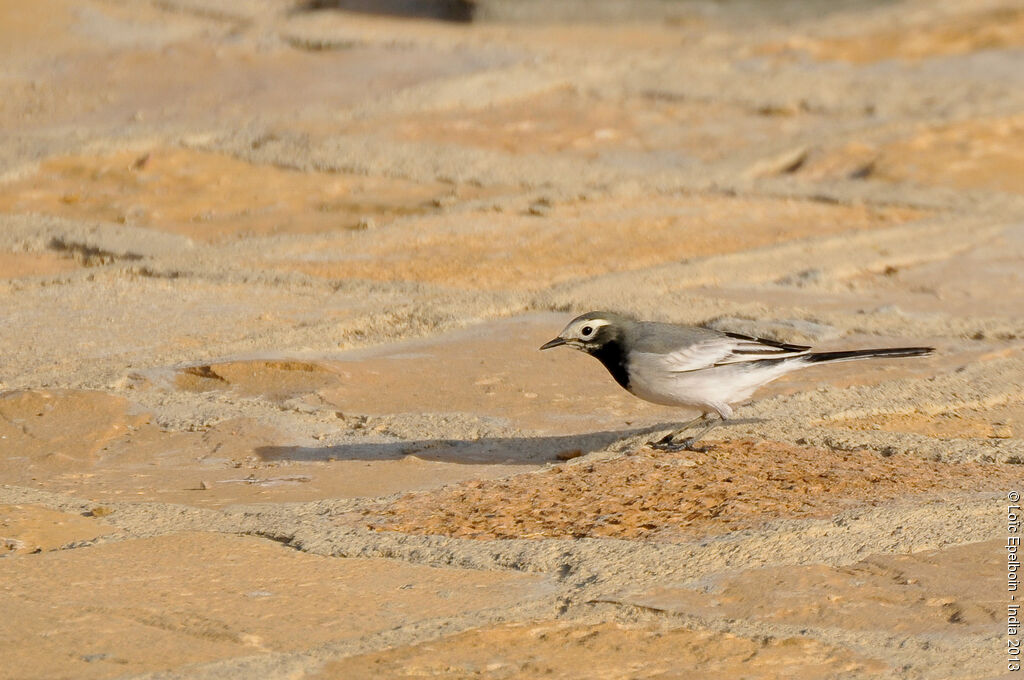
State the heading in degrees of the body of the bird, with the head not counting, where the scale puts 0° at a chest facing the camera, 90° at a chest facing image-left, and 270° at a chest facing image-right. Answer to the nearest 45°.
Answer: approximately 90°
